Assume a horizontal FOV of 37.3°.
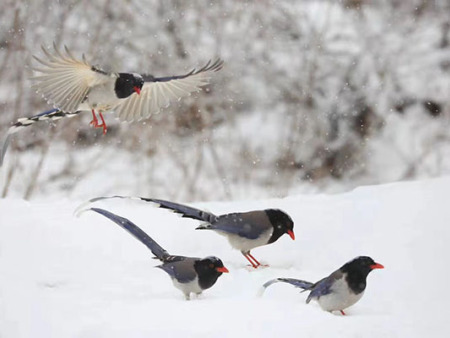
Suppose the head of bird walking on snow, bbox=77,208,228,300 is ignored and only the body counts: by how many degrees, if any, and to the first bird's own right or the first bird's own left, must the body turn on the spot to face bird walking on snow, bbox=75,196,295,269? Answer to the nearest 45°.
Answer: approximately 45° to the first bird's own left

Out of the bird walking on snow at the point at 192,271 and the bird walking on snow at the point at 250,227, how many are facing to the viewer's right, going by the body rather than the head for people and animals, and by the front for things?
2

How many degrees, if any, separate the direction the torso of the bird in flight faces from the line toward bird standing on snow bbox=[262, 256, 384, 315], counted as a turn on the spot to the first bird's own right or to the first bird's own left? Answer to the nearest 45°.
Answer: approximately 45° to the first bird's own left

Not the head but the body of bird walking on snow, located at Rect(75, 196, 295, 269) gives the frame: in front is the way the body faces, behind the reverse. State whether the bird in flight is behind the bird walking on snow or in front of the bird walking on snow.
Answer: behind

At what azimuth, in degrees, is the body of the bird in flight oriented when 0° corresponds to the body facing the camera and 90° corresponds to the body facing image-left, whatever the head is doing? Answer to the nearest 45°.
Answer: approximately 315°

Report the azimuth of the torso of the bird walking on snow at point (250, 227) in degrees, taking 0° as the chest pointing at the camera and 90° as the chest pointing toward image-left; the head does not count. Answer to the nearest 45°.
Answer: approximately 270°

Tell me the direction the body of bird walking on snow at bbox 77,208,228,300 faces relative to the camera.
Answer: to the viewer's right
